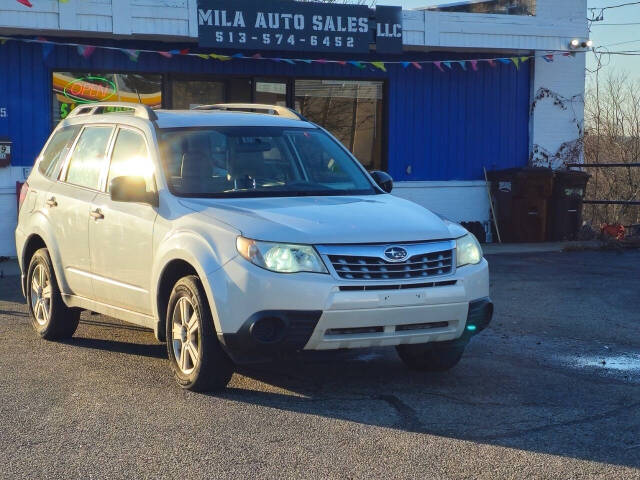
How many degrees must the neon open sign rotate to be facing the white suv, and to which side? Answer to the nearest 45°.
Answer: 0° — it already faces it

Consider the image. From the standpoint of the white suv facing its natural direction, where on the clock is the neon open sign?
The neon open sign is roughly at 7 o'clock from the white suv.

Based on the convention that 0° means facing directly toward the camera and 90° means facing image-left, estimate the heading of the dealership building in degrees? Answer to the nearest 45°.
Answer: approximately 0°

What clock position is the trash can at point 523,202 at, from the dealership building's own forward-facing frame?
The trash can is roughly at 9 o'clock from the dealership building.

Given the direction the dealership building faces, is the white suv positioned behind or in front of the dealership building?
in front

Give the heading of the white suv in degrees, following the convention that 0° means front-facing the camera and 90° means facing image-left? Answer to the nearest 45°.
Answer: approximately 315°

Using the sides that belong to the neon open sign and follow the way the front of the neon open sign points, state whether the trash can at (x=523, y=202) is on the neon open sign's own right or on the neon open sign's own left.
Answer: on the neon open sign's own left

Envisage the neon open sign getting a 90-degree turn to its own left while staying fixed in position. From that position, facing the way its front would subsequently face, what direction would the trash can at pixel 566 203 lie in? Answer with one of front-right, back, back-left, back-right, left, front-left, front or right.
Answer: front
